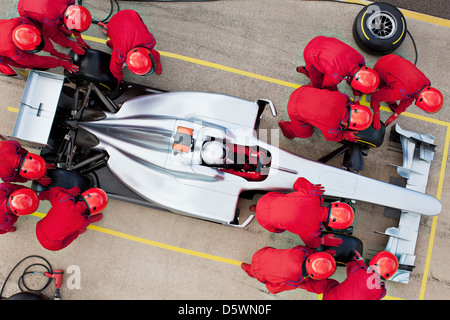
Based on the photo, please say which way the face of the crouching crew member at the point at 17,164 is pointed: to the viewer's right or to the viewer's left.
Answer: to the viewer's right

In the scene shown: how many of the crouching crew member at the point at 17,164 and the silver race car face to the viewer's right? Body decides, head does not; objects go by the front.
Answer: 2

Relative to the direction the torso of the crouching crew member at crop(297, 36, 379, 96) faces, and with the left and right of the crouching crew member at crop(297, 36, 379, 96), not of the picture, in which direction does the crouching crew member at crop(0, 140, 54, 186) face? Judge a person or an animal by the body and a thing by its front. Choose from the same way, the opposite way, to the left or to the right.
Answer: the same way

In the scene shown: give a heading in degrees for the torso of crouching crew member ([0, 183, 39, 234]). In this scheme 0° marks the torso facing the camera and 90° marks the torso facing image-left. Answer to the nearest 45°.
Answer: approximately 270°

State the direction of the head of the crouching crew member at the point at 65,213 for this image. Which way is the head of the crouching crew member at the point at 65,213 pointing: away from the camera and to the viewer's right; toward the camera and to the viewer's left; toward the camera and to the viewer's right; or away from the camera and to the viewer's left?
away from the camera and to the viewer's right

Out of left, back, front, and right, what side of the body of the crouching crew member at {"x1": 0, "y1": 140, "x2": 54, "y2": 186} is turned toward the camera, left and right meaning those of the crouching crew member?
right

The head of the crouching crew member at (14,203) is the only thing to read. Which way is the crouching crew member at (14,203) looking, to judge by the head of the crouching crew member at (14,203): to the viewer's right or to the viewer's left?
to the viewer's right
